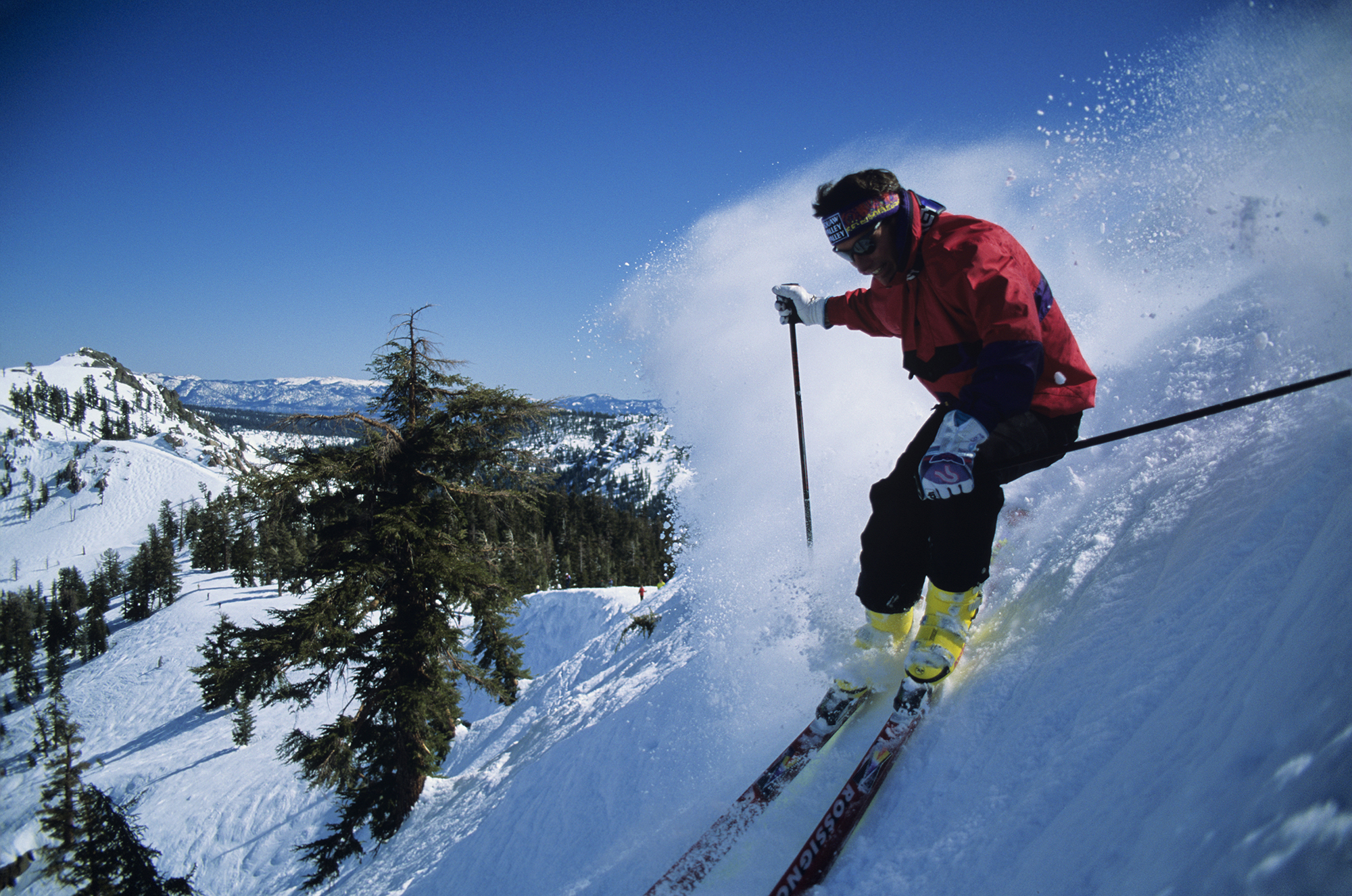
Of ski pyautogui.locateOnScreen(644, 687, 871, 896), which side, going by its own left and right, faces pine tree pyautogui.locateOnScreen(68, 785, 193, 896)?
right

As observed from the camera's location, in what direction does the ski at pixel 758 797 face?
facing the viewer and to the left of the viewer

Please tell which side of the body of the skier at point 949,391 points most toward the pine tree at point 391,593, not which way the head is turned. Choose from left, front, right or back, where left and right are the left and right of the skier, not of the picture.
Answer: right

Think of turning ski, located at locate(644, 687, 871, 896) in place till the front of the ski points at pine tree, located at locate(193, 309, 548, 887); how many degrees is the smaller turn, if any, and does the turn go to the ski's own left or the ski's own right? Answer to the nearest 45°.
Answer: approximately 90° to the ski's own right

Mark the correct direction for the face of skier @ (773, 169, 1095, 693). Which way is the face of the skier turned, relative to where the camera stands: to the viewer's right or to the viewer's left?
to the viewer's left
